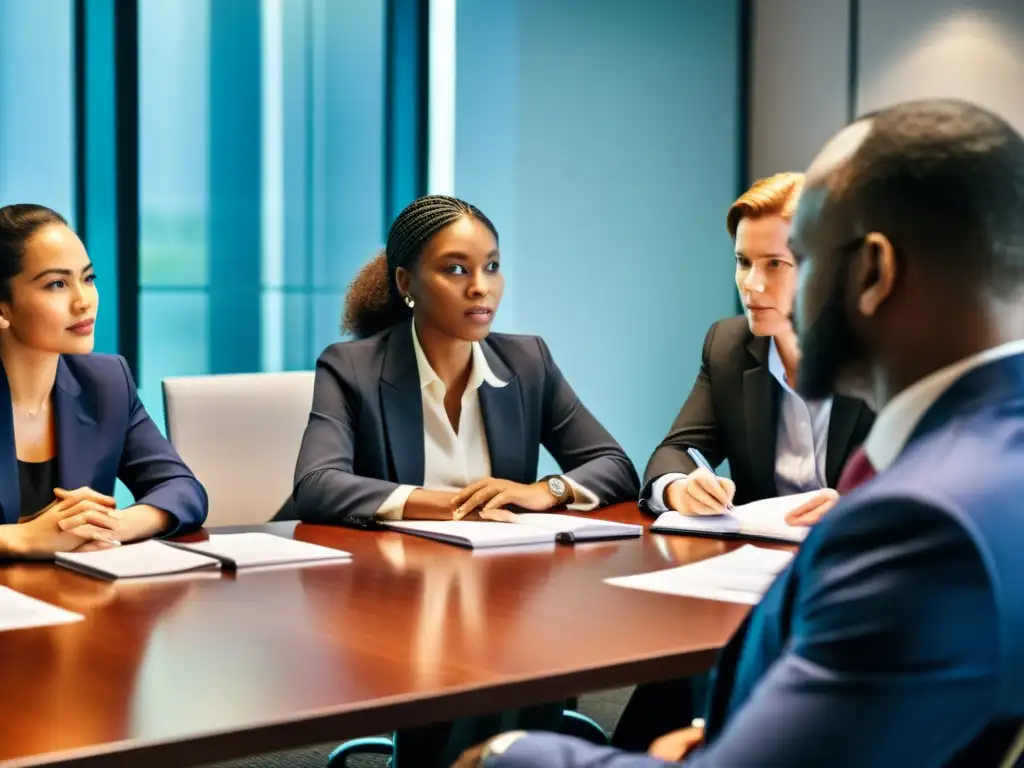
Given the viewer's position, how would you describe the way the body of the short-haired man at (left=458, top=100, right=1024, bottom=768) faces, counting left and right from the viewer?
facing away from the viewer and to the left of the viewer

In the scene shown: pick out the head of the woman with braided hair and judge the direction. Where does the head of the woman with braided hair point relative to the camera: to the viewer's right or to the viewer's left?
to the viewer's right

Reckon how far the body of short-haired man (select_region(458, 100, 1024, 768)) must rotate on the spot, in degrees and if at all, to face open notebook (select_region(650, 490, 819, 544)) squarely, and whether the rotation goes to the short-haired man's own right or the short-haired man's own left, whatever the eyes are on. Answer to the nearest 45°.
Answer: approximately 45° to the short-haired man's own right

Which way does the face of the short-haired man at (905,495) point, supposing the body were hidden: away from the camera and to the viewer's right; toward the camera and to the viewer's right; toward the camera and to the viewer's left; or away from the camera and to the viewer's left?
away from the camera and to the viewer's left

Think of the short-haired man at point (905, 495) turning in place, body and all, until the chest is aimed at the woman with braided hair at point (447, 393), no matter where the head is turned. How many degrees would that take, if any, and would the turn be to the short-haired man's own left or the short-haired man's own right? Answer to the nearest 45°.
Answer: approximately 45° to the short-haired man's own right

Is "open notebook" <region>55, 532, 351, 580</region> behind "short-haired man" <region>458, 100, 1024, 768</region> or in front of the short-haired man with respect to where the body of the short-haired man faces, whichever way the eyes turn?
in front

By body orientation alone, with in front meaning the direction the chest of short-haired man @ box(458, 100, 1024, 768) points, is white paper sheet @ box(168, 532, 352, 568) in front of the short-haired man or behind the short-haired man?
in front

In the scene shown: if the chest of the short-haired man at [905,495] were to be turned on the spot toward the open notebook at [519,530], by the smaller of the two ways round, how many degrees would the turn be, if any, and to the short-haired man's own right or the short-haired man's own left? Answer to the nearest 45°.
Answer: approximately 45° to the short-haired man's own right

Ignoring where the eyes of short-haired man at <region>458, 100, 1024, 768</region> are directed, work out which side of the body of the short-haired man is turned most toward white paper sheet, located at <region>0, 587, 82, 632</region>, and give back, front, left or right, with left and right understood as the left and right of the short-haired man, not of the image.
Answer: front
